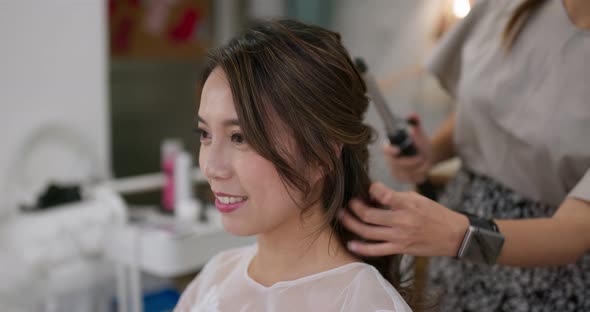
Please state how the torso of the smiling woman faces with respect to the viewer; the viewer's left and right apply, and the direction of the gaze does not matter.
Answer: facing the viewer and to the left of the viewer

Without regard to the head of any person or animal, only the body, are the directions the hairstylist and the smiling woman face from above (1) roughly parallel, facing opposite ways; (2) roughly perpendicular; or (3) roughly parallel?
roughly parallel

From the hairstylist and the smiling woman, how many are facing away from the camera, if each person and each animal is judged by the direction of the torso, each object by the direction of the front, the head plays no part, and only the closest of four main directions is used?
0

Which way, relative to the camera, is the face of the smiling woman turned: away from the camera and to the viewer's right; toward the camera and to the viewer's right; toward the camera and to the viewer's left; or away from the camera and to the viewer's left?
toward the camera and to the viewer's left

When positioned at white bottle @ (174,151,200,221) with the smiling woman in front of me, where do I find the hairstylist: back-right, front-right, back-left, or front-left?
front-left

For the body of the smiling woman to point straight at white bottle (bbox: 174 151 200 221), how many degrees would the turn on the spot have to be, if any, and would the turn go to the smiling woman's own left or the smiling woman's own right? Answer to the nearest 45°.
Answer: approximately 135° to the smiling woman's own right

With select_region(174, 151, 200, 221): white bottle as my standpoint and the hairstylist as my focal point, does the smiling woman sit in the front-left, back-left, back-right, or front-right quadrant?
front-right

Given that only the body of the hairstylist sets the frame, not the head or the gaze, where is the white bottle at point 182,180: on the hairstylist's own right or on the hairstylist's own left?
on the hairstylist's own right
